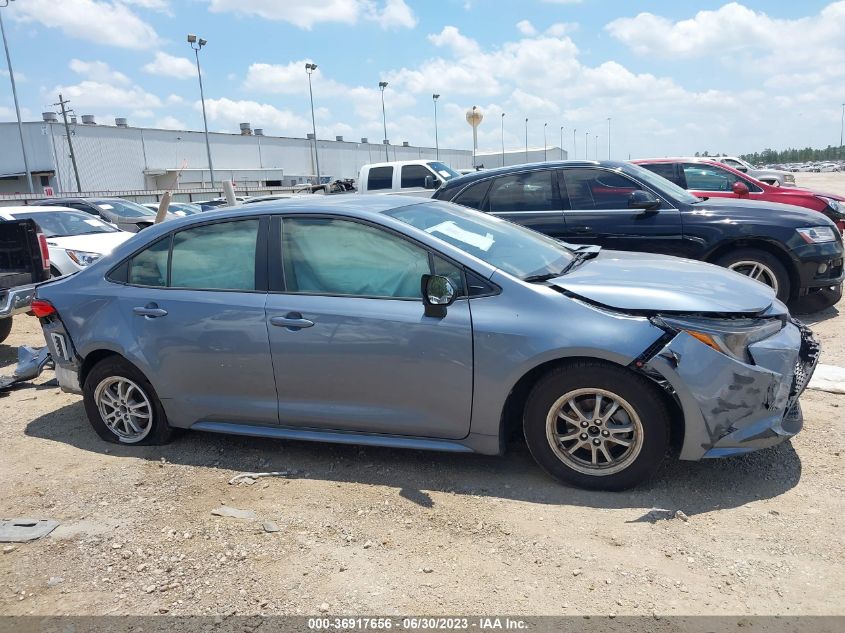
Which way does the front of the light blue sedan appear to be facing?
to the viewer's right

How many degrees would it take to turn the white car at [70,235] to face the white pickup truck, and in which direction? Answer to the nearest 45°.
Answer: approximately 90° to its left

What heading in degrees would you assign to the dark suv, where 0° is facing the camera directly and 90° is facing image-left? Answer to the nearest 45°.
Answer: approximately 270°

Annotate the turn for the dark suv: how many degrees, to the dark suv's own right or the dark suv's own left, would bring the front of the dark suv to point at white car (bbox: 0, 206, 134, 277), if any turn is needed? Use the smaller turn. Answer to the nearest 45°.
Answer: approximately 180°

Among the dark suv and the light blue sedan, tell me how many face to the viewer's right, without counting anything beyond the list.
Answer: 2

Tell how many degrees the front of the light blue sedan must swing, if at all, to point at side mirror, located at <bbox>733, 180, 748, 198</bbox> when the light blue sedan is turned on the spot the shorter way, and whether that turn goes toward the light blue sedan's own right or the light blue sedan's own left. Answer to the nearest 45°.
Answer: approximately 45° to the light blue sedan's own left

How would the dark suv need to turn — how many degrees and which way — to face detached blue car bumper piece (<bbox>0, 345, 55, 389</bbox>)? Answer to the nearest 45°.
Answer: approximately 135° to its right

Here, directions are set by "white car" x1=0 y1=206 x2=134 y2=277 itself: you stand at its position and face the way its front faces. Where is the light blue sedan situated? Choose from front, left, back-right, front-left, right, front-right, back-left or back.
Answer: front-right

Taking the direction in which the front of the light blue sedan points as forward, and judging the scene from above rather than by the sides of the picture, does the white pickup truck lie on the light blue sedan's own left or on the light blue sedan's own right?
on the light blue sedan's own left

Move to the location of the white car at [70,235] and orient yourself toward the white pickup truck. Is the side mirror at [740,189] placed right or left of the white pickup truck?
right

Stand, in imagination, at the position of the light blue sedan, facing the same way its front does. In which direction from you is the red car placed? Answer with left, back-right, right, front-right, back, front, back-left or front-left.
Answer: front-left

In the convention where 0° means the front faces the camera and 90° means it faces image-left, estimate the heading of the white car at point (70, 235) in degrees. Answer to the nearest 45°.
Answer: approximately 315°
